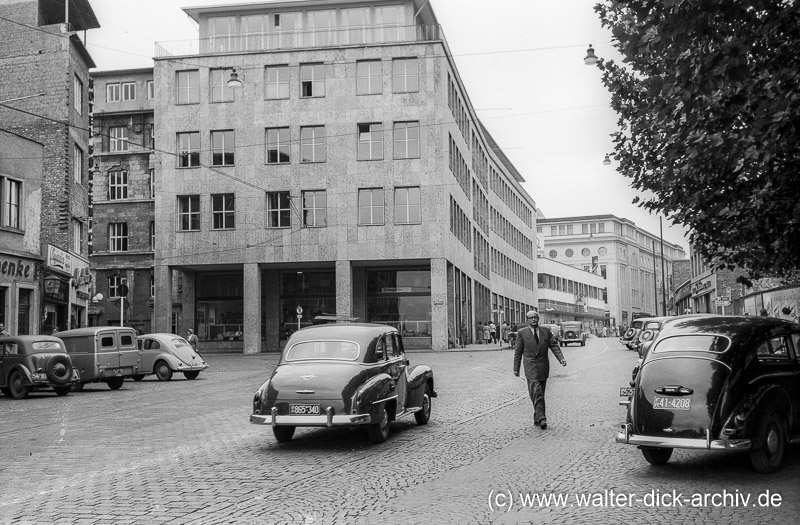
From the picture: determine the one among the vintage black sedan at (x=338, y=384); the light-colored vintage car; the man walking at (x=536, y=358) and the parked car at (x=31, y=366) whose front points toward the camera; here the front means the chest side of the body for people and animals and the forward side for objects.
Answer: the man walking

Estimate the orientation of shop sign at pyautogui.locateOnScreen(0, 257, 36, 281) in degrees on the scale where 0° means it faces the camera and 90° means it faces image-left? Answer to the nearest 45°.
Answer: approximately 315°

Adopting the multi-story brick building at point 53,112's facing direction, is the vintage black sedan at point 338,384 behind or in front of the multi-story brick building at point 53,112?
in front

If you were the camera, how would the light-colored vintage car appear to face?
facing away from the viewer and to the left of the viewer

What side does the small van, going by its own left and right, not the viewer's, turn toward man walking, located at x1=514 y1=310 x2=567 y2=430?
back

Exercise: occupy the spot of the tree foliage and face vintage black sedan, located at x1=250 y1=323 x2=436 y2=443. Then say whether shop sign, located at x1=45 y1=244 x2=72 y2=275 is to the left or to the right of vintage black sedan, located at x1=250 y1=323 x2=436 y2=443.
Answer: right

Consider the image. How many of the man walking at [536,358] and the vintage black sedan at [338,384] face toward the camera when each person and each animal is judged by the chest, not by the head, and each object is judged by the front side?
1

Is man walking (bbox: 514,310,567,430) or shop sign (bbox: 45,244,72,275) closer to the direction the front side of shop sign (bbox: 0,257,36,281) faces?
the man walking
